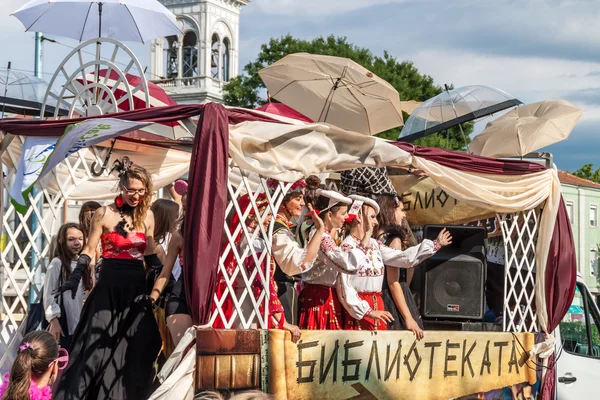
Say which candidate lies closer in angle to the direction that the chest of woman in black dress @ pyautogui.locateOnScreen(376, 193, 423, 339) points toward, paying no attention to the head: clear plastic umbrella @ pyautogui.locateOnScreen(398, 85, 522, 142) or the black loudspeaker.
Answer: the black loudspeaker

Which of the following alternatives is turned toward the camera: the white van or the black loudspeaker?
the black loudspeaker

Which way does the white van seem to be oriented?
to the viewer's right

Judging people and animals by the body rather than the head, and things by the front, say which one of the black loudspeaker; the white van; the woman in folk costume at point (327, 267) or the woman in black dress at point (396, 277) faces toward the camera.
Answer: the black loudspeaker

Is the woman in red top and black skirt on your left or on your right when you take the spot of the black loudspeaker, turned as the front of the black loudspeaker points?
on your right

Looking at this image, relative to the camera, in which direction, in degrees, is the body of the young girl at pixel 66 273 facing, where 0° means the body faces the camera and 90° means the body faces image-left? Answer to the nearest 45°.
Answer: approximately 315°

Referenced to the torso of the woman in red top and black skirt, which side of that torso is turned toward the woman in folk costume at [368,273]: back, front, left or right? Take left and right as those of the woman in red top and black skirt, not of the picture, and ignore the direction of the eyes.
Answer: left

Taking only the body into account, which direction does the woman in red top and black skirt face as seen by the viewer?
toward the camera

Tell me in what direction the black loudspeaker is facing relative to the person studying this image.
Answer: facing the viewer

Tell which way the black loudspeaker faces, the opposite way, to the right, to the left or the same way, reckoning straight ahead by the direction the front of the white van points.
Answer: to the right

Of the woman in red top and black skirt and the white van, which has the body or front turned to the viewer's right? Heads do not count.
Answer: the white van
